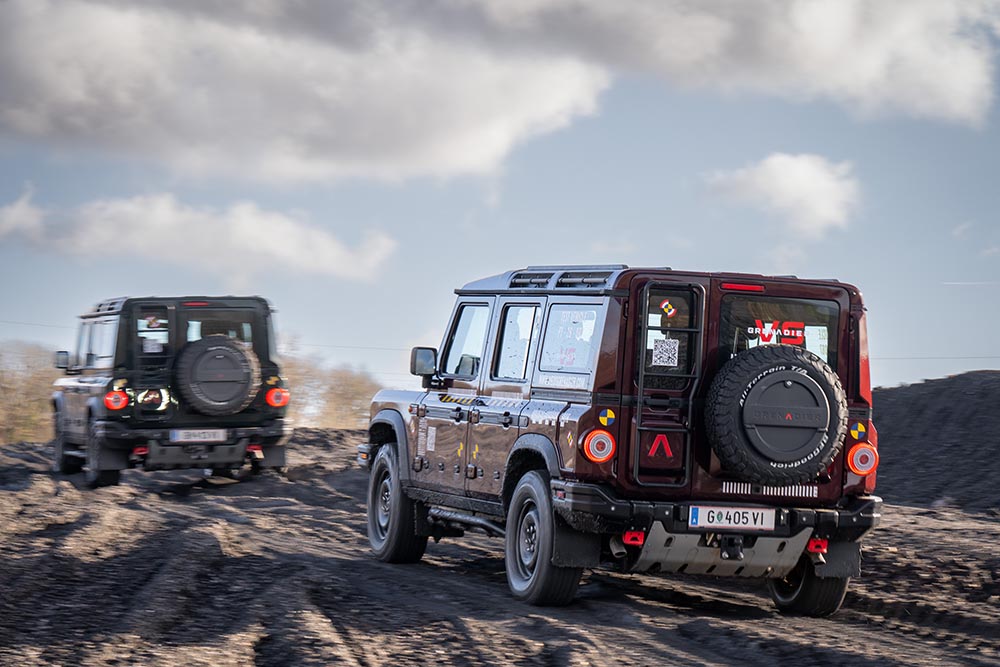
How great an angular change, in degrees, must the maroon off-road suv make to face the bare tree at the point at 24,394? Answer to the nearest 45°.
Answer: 0° — it already faces it

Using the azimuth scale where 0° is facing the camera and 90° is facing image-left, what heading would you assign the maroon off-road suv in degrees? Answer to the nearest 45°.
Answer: approximately 135°

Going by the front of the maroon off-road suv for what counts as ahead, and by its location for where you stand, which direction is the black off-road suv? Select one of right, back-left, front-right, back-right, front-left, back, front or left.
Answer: front
